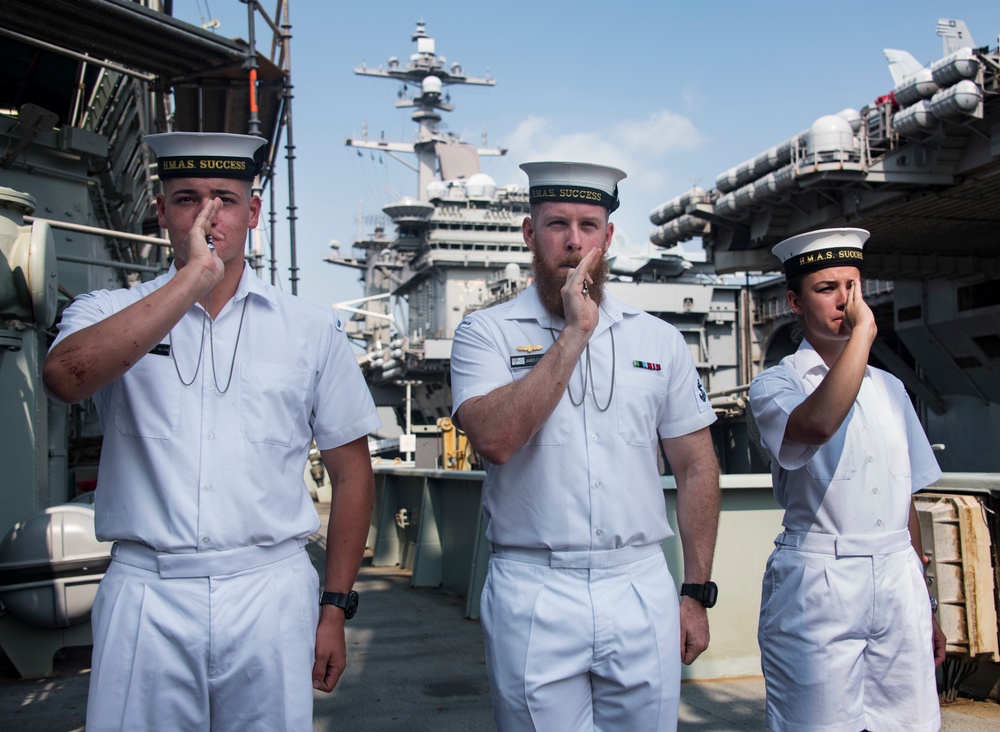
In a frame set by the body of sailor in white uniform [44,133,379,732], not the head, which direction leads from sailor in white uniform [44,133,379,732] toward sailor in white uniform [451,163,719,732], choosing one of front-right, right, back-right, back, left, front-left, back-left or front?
left

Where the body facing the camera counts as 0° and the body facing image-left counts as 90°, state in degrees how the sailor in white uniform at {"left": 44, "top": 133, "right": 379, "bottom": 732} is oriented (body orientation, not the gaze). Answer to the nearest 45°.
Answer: approximately 0°

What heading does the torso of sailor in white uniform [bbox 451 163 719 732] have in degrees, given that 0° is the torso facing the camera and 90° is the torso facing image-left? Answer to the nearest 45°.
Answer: approximately 0°

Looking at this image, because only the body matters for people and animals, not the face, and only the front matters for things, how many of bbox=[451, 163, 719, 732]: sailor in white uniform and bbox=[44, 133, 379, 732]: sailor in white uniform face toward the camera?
2

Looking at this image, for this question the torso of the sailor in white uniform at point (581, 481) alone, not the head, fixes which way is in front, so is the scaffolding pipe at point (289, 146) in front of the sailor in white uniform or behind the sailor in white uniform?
behind

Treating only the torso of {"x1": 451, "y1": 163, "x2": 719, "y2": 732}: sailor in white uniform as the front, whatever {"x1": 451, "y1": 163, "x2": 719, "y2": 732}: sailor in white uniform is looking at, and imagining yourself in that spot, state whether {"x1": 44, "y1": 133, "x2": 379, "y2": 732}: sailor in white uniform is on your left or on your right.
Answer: on your right

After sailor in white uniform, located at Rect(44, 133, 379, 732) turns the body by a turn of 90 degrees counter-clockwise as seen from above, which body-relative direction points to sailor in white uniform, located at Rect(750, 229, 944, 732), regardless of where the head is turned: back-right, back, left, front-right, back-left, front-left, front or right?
front

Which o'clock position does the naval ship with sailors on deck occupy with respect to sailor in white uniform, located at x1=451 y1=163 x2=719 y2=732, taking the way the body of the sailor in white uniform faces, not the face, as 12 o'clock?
The naval ship with sailors on deck is roughly at 6 o'clock from the sailor in white uniform.
